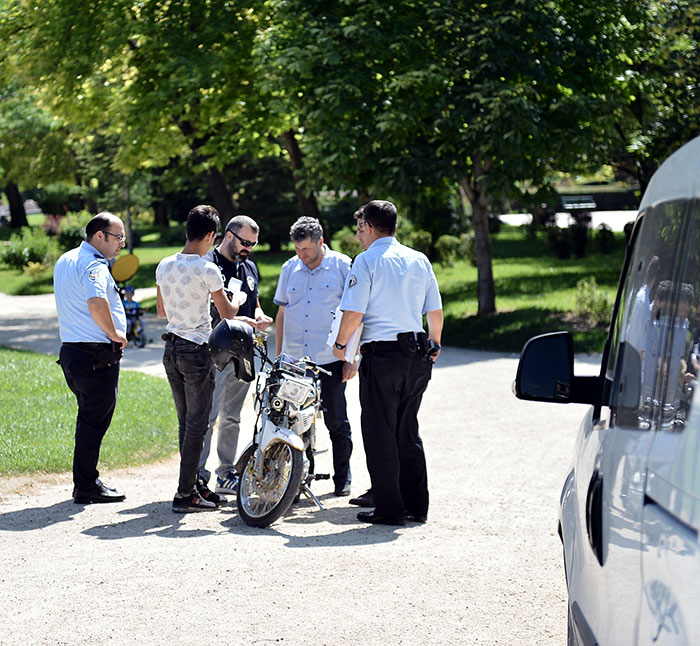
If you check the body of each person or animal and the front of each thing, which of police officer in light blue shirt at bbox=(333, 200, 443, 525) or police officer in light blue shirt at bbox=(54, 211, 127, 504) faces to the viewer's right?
police officer in light blue shirt at bbox=(54, 211, 127, 504)

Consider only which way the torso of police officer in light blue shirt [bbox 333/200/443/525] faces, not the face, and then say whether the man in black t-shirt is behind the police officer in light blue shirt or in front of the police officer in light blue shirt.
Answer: in front

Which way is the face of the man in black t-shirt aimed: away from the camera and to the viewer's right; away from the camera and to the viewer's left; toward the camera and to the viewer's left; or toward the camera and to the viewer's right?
toward the camera and to the viewer's right

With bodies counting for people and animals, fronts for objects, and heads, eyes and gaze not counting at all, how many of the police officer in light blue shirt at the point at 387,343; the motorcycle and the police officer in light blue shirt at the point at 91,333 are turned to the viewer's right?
1

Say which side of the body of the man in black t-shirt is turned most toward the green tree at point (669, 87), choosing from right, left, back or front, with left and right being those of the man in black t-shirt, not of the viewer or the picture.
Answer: left

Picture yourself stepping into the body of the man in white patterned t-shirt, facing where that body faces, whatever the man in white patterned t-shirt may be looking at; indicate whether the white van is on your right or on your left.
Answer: on your right

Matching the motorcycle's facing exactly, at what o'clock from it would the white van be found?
The white van is roughly at 10 o'clock from the motorcycle.

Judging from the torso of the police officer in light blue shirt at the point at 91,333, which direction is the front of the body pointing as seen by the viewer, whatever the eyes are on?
to the viewer's right

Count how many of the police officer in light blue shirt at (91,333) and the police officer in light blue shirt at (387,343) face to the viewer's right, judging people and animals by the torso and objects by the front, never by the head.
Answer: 1

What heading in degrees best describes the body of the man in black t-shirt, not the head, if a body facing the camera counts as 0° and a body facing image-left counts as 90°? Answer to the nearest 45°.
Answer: approximately 315°

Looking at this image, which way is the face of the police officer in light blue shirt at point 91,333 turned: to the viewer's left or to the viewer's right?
to the viewer's right

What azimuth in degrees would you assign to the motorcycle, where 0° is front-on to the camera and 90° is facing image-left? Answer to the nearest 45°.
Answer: approximately 45°

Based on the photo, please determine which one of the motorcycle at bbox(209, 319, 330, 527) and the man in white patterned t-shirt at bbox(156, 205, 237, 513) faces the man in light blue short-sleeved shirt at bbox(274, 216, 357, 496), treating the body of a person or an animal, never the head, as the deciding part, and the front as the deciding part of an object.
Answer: the man in white patterned t-shirt
